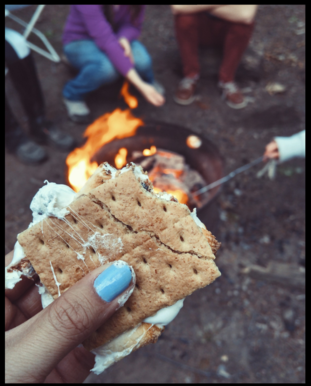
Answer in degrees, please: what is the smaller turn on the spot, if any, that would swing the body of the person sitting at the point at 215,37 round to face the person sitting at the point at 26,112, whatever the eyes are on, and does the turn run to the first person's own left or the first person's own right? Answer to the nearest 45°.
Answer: approximately 45° to the first person's own right

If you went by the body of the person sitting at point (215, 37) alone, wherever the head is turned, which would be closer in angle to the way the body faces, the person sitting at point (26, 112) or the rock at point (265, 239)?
the rock

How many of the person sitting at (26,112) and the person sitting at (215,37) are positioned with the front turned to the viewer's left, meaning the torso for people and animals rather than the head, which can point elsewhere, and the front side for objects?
0

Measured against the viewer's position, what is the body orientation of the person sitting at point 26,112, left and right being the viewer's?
facing the viewer and to the right of the viewer

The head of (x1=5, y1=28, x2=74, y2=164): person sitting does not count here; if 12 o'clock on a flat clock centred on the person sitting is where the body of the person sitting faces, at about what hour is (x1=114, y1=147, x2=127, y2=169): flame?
The flame is roughly at 1 o'clock from the person sitting.

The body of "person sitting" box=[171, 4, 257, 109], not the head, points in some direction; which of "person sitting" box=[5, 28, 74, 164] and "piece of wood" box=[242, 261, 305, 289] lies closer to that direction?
the piece of wood

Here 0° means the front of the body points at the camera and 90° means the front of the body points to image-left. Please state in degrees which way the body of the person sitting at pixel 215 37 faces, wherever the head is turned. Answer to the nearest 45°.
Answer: approximately 0°

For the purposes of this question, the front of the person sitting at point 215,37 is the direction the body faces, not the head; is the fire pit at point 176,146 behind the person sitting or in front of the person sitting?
in front
